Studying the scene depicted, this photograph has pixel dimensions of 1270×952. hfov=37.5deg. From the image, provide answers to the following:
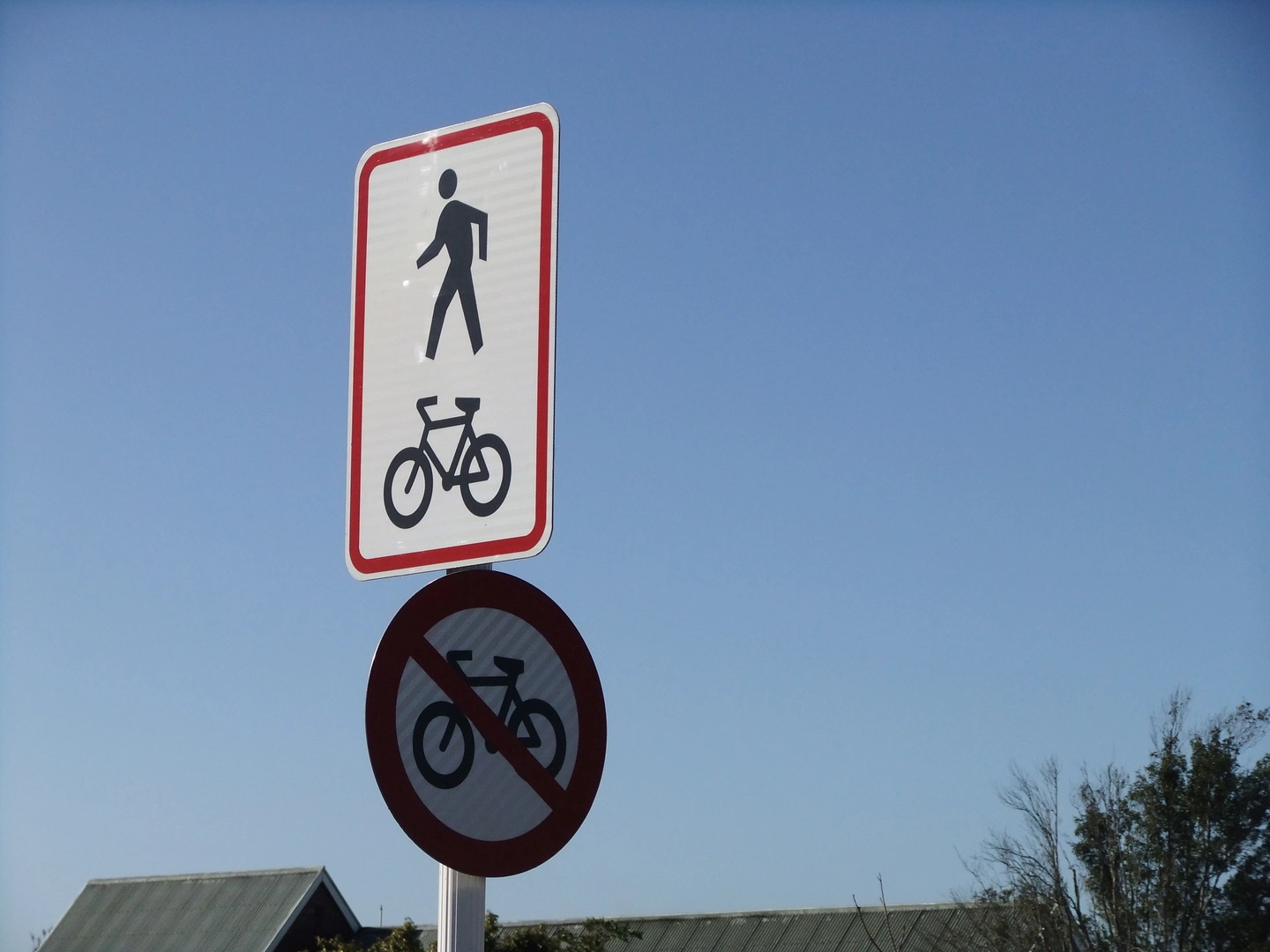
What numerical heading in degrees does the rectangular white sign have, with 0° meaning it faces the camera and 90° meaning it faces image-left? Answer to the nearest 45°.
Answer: approximately 45°

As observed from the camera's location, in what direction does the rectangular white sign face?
facing the viewer and to the left of the viewer
